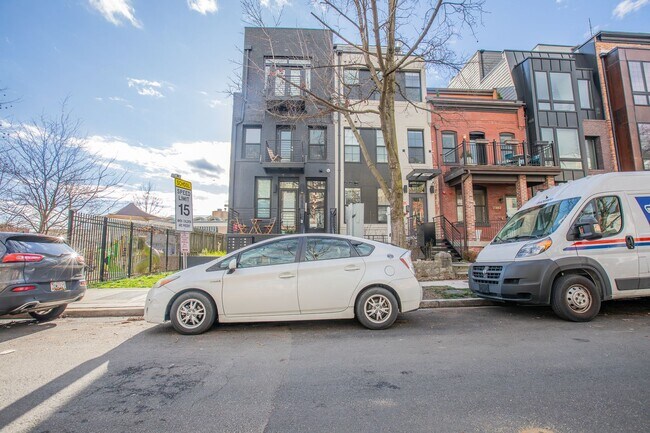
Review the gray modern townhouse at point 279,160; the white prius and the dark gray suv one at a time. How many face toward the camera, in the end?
1

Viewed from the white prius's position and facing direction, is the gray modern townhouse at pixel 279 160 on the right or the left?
on its right

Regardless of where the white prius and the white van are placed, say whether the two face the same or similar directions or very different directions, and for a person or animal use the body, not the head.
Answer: same or similar directions

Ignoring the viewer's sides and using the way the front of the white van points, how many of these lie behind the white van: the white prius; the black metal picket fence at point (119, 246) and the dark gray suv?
0

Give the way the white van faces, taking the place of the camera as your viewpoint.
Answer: facing the viewer and to the left of the viewer

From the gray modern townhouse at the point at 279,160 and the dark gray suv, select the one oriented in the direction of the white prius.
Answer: the gray modern townhouse

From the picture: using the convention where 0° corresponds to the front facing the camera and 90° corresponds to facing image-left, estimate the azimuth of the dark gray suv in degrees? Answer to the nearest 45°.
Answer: approximately 135°

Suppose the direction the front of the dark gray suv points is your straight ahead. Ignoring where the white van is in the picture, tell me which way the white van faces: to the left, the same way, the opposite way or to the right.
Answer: the same way

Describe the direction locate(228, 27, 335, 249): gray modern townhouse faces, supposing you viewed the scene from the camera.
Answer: facing the viewer

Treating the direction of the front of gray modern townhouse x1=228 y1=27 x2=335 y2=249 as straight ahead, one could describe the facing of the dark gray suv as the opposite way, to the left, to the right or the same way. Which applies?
to the right

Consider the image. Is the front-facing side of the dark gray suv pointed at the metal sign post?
no

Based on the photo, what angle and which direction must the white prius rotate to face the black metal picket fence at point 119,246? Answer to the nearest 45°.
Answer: approximately 45° to its right

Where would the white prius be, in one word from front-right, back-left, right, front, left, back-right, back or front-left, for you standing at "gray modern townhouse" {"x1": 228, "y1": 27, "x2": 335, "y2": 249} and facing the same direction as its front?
front

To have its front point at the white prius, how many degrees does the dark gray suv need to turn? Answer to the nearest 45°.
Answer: approximately 180°

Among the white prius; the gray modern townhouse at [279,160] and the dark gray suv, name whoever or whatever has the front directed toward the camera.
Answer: the gray modern townhouse

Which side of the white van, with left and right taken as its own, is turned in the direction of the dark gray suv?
front

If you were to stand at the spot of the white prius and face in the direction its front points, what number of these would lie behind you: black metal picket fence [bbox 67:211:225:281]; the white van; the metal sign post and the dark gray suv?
1

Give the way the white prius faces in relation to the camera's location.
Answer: facing to the left of the viewer

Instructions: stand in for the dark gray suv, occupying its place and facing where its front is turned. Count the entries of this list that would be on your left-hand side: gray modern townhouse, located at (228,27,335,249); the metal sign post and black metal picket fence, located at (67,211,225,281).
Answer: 0
